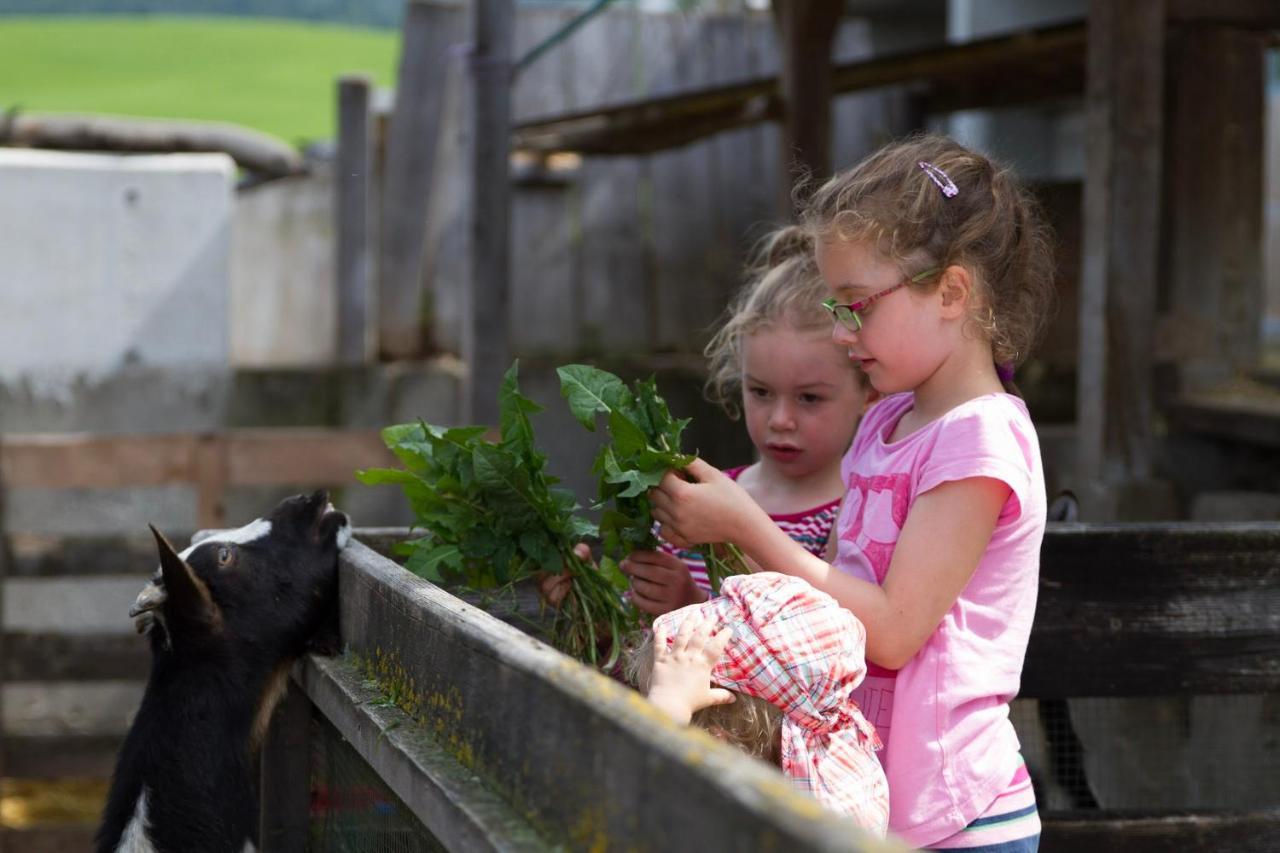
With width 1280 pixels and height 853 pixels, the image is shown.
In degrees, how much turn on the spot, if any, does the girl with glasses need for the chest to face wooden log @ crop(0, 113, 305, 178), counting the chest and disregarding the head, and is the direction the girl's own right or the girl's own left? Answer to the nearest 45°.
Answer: approximately 45° to the girl's own right

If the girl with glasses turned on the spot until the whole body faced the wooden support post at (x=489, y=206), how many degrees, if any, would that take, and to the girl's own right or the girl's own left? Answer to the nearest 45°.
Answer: approximately 90° to the girl's own right

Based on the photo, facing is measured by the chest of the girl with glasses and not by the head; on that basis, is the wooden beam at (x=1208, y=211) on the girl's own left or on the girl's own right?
on the girl's own right

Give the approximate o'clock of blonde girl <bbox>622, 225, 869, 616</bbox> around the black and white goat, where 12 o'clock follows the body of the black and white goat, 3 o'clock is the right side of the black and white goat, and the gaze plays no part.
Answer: The blonde girl is roughly at 12 o'clock from the black and white goat.

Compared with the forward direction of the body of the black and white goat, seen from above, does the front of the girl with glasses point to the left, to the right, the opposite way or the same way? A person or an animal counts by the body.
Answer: the opposite way

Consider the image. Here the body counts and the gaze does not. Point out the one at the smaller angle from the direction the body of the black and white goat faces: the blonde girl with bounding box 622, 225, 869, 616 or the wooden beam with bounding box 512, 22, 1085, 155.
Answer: the blonde girl

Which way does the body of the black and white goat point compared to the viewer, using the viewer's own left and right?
facing to the right of the viewer

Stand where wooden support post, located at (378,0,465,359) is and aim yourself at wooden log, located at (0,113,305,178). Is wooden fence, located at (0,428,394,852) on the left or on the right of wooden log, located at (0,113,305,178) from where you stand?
left

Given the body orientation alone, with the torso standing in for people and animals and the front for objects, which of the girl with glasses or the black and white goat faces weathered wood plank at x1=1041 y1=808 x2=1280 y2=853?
the black and white goat

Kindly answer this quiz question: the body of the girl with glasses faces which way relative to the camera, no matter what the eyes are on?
to the viewer's left

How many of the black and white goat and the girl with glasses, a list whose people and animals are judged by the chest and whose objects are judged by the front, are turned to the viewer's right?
1

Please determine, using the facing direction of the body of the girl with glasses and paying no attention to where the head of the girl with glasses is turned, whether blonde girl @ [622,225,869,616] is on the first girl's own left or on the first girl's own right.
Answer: on the first girl's own right
